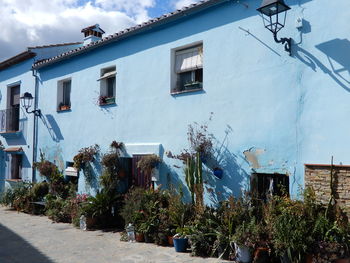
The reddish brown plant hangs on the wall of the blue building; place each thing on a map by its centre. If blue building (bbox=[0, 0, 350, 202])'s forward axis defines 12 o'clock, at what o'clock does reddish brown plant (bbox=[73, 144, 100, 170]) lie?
The reddish brown plant is roughly at 3 o'clock from the blue building.

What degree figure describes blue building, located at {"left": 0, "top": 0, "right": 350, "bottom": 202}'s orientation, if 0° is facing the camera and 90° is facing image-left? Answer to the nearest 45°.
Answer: approximately 45°
